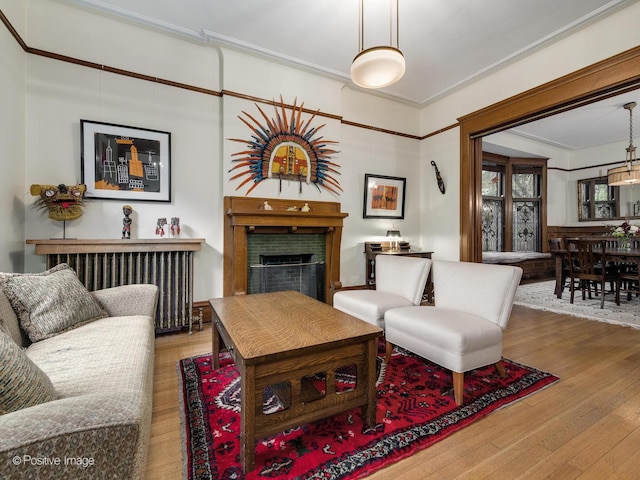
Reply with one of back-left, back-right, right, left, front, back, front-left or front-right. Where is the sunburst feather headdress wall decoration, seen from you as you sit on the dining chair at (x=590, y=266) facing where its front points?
back

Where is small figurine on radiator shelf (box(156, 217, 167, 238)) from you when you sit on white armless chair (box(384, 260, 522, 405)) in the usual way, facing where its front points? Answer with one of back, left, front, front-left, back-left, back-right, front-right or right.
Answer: front-right

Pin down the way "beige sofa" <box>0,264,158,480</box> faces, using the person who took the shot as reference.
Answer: facing to the right of the viewer

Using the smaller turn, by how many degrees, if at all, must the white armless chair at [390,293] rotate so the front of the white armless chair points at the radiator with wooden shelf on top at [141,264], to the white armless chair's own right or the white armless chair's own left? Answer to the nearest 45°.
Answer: approximately 45° to the white armless chair's own right

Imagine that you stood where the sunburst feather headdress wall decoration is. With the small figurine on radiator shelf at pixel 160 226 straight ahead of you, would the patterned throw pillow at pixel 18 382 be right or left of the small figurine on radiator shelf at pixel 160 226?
left

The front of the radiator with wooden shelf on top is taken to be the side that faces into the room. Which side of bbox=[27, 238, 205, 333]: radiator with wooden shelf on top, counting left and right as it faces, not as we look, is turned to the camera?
front

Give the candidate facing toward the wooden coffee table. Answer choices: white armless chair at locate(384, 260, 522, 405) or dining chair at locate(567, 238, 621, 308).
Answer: the white armless chair

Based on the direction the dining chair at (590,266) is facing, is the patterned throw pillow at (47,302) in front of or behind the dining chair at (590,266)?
behind

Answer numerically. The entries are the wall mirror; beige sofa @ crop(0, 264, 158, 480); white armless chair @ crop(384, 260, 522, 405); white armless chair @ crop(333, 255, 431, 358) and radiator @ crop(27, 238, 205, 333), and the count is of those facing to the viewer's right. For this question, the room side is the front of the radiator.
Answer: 1

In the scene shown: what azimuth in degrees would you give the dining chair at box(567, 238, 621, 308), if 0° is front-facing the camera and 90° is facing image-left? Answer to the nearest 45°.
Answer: approximately 225°

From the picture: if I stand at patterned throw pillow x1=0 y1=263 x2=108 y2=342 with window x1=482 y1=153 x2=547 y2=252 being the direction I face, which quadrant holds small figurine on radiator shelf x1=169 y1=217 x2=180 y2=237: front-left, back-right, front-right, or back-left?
front-left

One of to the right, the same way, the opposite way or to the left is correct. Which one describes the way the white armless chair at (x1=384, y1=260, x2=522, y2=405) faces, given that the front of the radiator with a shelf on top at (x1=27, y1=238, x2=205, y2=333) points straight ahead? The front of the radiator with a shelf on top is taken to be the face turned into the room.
to the right

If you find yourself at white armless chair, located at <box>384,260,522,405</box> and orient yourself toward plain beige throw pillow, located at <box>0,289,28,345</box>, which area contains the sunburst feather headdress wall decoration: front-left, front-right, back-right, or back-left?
front-right

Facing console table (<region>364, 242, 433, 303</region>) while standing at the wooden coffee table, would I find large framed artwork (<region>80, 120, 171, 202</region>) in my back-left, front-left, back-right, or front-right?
front-left

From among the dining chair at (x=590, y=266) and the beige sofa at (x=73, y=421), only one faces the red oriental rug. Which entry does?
the beige sofa

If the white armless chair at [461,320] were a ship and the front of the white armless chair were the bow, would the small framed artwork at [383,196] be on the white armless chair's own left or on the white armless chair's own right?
on the white armless chair's own right

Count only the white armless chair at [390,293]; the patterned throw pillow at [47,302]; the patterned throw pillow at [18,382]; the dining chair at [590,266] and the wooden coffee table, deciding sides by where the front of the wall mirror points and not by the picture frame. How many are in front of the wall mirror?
5

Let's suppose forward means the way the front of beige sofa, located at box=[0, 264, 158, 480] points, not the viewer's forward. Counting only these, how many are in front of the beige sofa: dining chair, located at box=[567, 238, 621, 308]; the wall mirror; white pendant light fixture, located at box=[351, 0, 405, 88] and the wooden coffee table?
4

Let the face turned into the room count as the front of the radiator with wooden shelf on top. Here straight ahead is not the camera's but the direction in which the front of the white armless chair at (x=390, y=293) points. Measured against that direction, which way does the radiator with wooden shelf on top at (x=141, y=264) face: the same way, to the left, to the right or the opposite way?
to the left

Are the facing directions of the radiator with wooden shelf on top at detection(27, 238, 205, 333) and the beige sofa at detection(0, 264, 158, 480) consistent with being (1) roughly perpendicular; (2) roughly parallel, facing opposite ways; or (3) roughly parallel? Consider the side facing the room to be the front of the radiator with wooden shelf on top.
roughly perpendicular

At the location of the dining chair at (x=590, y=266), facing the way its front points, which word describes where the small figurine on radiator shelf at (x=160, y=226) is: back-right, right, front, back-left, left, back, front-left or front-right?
back
